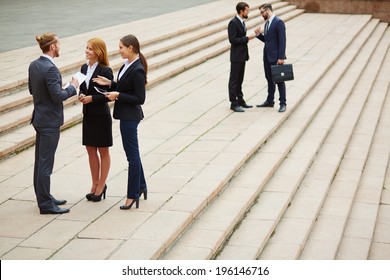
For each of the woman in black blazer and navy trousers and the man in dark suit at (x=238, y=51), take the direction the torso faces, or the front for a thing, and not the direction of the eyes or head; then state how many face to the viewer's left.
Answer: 1

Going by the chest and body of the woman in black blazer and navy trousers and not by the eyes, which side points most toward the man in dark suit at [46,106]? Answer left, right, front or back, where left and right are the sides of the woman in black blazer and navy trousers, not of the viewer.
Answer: front

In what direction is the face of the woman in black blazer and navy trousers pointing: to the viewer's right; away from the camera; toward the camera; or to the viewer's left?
to the viewer's left

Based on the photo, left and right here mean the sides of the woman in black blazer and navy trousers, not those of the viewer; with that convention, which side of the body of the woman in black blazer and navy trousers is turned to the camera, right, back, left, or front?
left

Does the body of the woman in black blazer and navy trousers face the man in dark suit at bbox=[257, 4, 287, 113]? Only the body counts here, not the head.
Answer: no

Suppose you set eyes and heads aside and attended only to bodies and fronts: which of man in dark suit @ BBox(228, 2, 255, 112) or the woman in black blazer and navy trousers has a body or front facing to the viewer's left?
the woman in black blazer and navy trousers

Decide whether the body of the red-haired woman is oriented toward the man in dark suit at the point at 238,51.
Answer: no

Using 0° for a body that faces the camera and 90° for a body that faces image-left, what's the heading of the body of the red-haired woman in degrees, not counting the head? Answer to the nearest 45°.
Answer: approximately 45°

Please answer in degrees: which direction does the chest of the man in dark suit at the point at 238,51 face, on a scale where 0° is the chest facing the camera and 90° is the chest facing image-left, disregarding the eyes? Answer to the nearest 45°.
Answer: approximately 270°

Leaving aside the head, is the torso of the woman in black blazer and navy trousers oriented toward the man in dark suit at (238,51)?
no

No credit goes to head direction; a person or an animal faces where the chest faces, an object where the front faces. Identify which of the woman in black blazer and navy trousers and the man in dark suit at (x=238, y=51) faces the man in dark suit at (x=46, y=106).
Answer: the woman in black blazer and navy trousers

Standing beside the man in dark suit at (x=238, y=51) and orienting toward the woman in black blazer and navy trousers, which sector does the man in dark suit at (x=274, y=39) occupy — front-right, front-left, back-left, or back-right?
back-left

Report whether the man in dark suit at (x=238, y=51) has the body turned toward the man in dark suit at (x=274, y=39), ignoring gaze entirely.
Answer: yes
